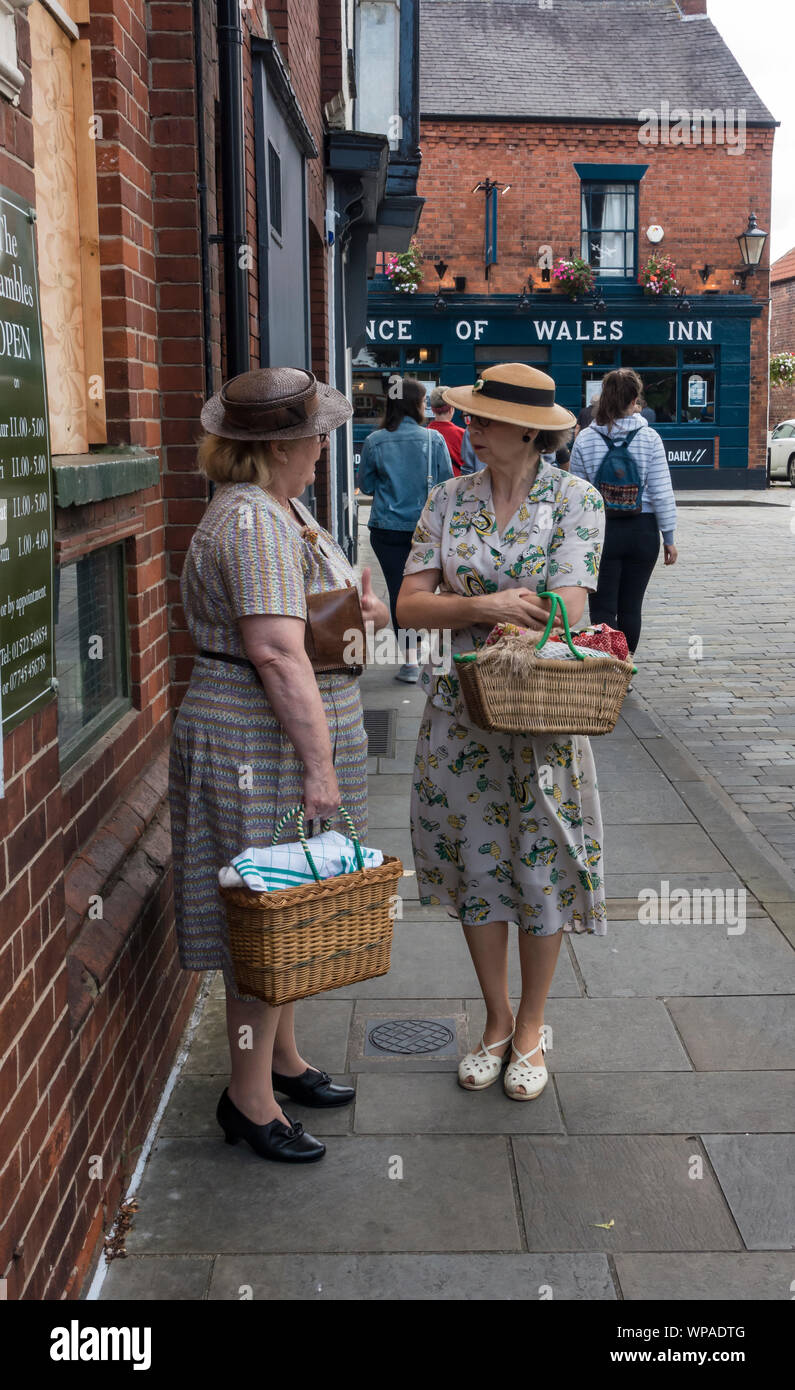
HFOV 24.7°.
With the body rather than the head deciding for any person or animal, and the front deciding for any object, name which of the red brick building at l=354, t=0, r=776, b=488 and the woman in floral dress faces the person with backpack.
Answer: the red brick building

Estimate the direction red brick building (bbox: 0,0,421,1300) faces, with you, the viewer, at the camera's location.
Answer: facing to the right of the viewer

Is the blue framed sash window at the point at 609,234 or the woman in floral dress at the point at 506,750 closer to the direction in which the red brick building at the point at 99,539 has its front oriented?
the woman in floral dress

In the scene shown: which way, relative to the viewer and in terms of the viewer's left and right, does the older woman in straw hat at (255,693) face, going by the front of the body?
facing to the right of the viewer

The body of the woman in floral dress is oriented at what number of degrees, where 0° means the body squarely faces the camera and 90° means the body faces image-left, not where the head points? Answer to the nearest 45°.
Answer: approximately 0°

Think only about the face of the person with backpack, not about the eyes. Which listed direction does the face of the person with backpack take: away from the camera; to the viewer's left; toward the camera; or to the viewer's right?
away from the camera

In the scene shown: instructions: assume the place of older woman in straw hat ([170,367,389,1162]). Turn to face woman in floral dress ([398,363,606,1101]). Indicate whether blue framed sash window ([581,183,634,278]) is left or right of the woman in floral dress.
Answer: left

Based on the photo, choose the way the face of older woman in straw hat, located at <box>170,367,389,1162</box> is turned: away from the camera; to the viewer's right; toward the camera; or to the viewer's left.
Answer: to the viewer's right
